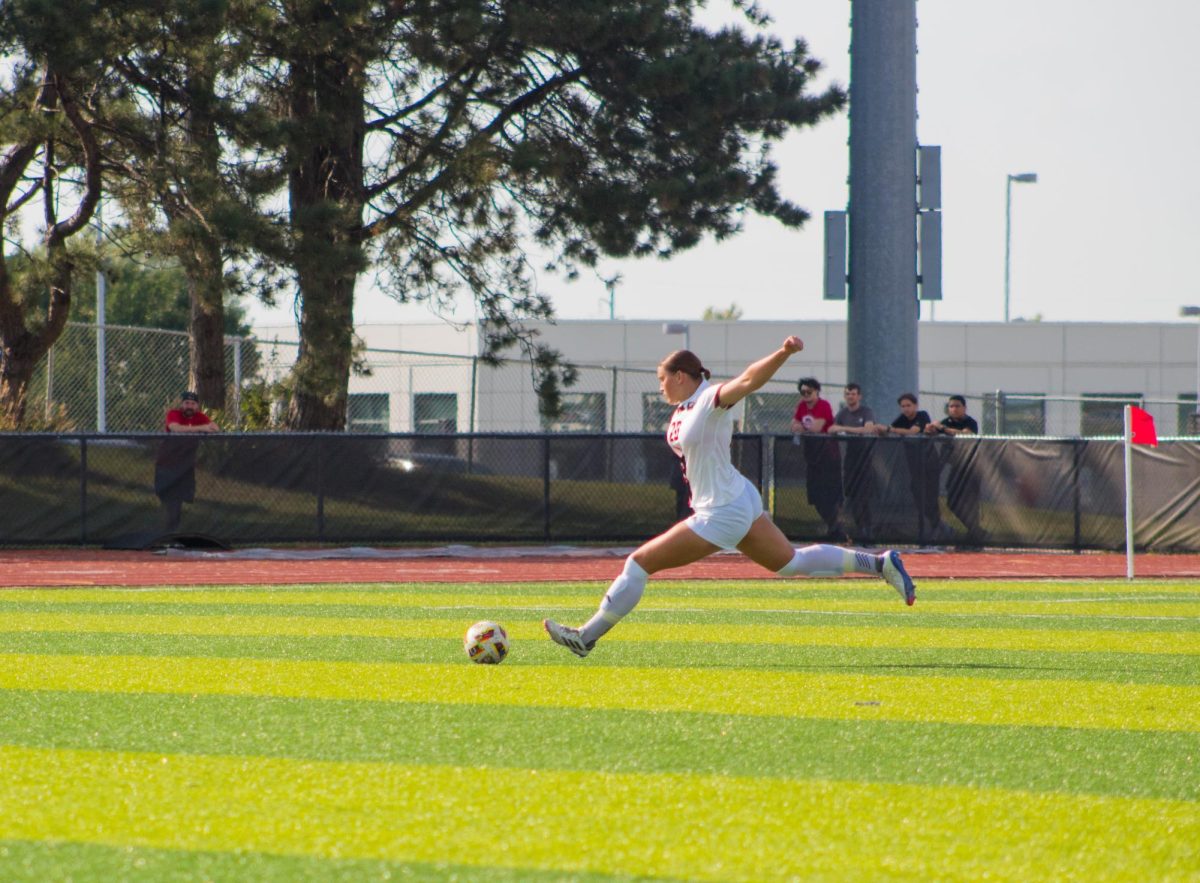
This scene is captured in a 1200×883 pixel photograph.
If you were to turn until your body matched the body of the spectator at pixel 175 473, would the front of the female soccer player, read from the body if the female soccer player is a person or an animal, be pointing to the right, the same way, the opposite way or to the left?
to the right

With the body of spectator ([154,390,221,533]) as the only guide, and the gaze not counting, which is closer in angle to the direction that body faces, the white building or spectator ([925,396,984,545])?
the spectator

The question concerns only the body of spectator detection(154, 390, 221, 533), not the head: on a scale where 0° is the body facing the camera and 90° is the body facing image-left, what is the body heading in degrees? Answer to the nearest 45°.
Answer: approximately 0°

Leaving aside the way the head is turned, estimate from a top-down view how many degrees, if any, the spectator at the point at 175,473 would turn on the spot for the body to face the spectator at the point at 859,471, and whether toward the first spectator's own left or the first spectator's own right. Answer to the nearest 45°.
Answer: approximately 90° to the first spectator's own left

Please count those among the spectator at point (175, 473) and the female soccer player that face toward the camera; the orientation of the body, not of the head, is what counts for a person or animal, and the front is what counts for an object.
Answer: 1

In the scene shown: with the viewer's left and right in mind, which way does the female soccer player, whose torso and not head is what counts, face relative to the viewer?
facing to the left of the viewer

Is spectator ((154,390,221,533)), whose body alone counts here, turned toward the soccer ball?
yes
